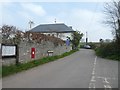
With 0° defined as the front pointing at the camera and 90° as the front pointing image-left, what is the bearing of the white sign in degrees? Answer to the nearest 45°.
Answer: approximately 0°

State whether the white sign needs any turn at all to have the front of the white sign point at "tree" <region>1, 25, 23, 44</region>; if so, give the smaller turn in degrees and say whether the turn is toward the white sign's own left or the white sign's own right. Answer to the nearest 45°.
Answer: approximately 180°
